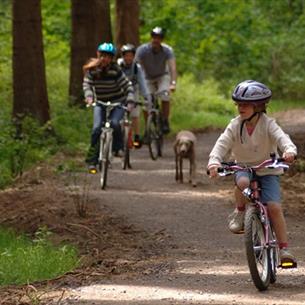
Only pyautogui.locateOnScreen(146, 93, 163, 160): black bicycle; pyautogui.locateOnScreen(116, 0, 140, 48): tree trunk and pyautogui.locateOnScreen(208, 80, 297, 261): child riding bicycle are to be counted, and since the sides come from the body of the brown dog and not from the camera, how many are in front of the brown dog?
1

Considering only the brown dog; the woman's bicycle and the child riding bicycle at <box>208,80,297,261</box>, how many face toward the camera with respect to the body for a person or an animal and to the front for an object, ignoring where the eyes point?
3

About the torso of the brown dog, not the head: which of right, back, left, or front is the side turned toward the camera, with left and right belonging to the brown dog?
front

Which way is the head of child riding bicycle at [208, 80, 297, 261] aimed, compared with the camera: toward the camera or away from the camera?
toward the camera

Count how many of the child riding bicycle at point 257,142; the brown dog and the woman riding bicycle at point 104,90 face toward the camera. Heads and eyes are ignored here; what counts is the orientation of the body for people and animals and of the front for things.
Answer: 3

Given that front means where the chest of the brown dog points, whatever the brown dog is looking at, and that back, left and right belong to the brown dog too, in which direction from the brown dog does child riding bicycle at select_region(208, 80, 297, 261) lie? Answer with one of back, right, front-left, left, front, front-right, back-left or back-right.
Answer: front

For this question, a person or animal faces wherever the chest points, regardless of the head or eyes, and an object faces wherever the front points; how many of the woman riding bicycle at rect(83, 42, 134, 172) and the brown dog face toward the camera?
2

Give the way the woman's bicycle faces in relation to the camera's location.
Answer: facing the viewer

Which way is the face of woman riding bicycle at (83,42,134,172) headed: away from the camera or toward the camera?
toward the camera

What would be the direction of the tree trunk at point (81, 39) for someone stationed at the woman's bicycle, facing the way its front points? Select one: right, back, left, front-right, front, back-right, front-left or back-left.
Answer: back

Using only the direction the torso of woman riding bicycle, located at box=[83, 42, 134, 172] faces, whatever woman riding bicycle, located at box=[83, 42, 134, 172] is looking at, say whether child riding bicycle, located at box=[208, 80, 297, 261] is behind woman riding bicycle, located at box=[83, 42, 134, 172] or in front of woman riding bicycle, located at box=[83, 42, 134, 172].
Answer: in front

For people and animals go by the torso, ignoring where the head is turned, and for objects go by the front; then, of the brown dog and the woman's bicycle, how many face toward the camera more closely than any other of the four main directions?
2

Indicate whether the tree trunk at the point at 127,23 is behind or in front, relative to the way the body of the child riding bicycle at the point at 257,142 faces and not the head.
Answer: behind
